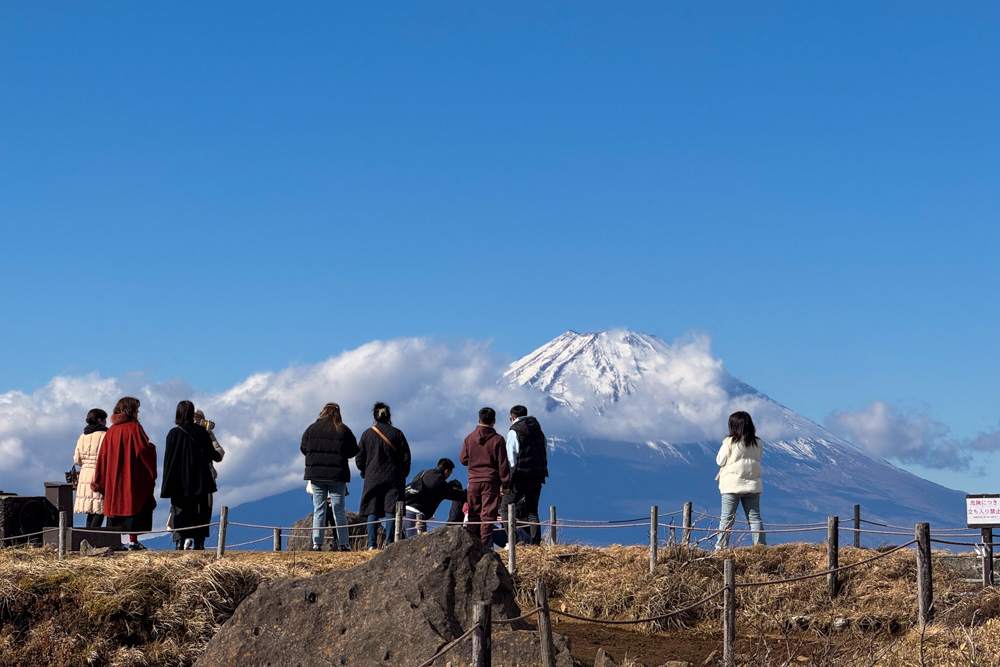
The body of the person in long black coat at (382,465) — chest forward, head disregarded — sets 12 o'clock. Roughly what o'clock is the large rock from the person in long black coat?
The large rock is roughly at 6 o'clock from the person in long black coat.

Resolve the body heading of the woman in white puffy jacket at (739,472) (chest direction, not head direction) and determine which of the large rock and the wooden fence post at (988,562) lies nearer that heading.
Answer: the wooden fence post

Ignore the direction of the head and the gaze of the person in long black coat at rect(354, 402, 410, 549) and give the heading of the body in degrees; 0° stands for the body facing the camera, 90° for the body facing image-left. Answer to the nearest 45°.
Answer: approximately 180°

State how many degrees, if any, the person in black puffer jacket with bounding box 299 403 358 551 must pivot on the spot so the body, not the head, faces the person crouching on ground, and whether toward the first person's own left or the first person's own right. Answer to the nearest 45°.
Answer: approximately 45° to the first person's own right

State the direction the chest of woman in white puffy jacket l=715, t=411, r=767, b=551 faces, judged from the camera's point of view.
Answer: away from the camera

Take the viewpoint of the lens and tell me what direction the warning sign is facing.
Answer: facing the viewer

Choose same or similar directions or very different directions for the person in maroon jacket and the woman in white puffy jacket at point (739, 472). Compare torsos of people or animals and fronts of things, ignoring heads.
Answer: same or similar directions

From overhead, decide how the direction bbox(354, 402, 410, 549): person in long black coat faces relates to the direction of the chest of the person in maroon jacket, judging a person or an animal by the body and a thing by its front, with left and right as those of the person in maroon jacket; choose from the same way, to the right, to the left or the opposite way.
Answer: the same way

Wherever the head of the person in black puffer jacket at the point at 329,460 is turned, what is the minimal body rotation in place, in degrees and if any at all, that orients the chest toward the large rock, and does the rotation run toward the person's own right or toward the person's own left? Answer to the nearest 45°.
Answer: approximately 180°

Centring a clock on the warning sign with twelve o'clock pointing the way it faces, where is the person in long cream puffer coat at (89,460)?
The person in long cream puffer coat is roughly at 2 o'clock from the warning sign.

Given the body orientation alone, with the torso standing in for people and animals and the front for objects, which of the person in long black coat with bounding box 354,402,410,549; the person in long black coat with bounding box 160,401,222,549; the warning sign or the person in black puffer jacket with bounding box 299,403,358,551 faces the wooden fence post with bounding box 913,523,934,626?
the warning sign

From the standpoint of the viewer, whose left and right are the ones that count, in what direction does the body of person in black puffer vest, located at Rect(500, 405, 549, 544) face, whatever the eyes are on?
facing away from the viewer and to the left of the viewer

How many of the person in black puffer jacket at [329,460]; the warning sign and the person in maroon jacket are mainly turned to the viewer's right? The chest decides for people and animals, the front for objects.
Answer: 0

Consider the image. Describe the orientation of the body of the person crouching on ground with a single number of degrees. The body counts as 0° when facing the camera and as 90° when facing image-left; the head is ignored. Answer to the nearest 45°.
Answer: approximately 270°

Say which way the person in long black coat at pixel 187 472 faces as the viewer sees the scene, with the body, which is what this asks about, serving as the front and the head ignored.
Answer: away from the camera
